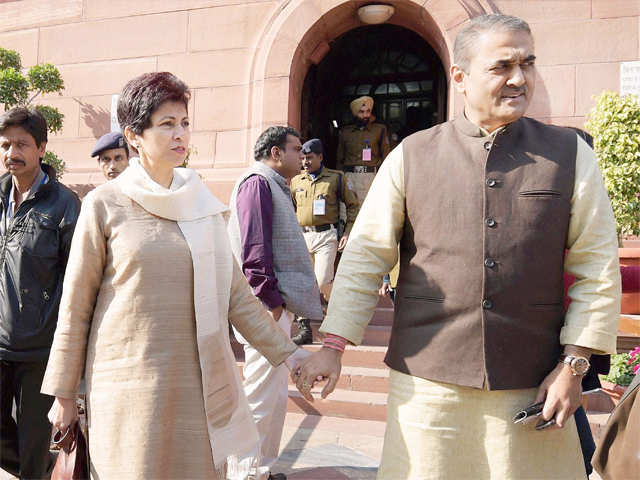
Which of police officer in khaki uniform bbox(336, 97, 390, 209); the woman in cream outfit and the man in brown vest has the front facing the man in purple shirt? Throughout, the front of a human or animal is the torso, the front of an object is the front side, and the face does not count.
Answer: the police officer in khaki uniform

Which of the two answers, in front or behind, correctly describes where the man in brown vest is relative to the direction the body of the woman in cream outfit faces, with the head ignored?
in front

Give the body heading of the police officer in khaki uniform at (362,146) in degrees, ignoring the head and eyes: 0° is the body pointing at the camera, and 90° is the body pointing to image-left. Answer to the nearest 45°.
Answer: approximately 0°

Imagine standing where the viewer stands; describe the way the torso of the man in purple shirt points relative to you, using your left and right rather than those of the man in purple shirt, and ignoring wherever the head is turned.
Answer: facing to the right of the viewer

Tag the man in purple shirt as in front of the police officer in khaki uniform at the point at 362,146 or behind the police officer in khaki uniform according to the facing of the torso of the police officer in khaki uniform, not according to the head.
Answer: in front

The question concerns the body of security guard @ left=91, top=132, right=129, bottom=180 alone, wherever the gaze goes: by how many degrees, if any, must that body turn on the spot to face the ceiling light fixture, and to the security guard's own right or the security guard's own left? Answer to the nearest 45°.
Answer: approximately 135° to the security guard's own left

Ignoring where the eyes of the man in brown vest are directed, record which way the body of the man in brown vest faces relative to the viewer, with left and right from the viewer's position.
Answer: facing the viewer

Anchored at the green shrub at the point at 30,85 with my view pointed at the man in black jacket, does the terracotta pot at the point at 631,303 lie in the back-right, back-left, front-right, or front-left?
front-left

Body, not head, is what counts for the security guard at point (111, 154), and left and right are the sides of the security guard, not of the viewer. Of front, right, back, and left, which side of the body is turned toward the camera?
front

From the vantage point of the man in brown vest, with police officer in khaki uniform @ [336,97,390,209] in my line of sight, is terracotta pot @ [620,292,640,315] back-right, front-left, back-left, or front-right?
front-right

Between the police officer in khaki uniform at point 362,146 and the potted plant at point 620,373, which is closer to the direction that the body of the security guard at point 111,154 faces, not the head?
the potted plant

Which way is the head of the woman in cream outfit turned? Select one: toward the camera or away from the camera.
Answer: toward the camera

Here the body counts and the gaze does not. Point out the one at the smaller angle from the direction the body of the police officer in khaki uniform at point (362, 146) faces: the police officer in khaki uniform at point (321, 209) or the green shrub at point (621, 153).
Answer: the police officer in khaki uniform

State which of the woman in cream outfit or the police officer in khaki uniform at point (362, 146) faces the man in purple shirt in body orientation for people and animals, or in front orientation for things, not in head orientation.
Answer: the police officer in khaki uniform
